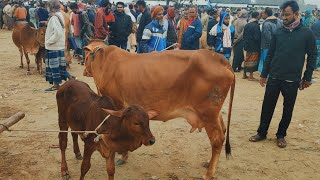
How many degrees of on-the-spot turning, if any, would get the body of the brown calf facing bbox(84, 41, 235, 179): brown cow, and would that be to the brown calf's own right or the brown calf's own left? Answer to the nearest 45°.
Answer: approximately 90° to the brown calf's own left

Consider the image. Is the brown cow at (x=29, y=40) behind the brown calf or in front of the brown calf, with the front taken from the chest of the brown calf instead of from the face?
behind

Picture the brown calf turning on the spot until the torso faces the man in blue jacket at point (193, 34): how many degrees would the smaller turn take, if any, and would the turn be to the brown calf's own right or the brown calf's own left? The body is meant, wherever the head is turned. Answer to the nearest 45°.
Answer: approximately 90° to the brown calf's own left

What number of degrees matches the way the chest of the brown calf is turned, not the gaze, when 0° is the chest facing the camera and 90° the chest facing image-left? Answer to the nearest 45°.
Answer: approximately 315°

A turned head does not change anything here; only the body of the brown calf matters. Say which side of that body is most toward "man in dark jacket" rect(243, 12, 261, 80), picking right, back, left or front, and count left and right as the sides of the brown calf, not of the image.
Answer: left
